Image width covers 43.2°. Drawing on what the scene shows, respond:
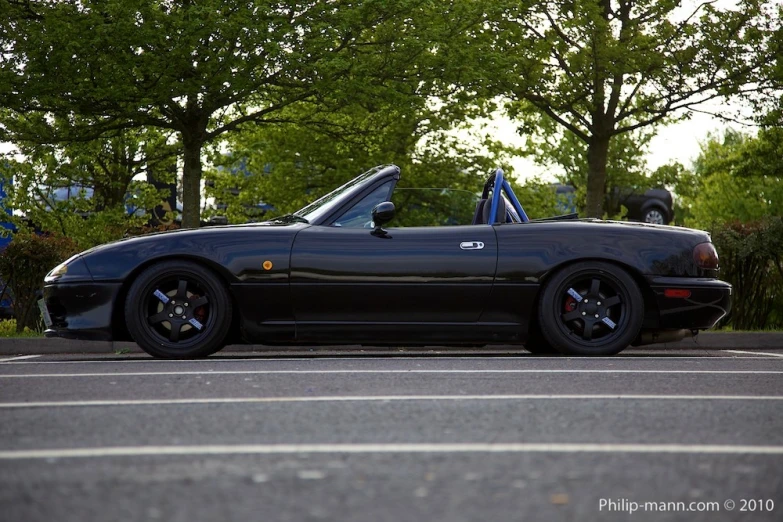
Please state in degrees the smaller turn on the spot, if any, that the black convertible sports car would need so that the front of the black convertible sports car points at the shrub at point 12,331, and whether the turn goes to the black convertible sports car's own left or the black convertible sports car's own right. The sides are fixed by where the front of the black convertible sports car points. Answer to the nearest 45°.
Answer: approximately 45° to the black convertible sports car's own right

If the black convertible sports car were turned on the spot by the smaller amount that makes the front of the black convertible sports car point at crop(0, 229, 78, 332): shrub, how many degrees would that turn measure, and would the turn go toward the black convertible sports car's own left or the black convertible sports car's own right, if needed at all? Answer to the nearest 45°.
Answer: approximately 45° to the black convertible sports car's own right

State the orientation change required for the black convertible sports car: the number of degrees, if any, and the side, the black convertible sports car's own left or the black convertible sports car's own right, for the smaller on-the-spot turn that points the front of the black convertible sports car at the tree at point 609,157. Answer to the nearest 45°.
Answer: approximately 90° to the black convertible sports car's own right

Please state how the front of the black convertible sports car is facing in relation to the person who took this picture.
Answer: facing to the left of the viewer

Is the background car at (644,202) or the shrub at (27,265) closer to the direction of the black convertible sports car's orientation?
the shrub

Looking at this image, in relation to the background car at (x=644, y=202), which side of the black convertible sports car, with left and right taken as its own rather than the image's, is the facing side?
right

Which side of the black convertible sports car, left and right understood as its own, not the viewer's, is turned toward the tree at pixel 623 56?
right

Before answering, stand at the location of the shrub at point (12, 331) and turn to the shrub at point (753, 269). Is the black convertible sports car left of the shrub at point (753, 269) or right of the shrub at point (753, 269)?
right
